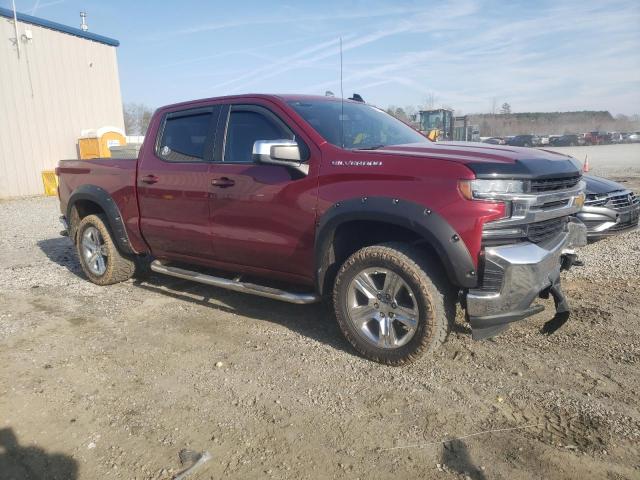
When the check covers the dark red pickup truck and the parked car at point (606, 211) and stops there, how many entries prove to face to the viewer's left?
0

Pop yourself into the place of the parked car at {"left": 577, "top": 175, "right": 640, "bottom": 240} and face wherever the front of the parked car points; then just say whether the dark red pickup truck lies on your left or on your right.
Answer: on your right

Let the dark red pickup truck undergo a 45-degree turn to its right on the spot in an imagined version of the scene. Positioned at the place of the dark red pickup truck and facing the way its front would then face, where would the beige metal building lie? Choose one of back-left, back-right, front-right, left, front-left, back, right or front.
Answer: back-right

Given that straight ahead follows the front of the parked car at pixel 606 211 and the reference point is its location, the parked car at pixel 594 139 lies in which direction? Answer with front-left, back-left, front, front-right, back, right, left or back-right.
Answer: back-left

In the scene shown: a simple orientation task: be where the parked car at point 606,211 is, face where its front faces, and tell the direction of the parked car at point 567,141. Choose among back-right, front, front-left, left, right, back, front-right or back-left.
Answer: back-left

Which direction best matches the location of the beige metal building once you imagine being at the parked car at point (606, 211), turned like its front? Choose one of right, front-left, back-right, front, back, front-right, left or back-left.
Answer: back-right

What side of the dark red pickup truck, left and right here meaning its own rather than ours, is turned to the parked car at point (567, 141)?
left

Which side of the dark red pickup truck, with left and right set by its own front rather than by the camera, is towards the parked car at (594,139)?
left

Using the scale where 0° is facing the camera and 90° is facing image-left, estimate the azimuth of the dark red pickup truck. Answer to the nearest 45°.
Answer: approximately 315°
